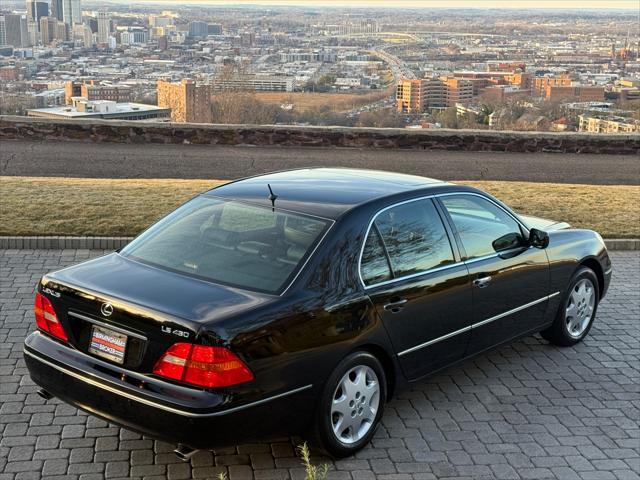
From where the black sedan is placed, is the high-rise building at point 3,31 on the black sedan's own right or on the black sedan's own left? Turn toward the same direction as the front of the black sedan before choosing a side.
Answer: on the black sedan's own left

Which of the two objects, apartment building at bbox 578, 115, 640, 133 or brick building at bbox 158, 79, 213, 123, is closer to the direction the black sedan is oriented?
the apartment building

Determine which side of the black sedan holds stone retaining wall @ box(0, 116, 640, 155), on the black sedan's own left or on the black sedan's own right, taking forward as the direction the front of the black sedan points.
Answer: on the black sedan's own left

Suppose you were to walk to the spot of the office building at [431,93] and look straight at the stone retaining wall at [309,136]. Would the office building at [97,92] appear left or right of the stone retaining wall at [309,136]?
right

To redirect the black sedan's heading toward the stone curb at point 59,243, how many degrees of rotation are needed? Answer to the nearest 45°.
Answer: approximately 90° to its left

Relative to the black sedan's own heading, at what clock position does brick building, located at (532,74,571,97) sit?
The brick building is roughly at 11 o'clock from the black sedan.

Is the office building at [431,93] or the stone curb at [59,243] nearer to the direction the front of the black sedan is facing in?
the office building

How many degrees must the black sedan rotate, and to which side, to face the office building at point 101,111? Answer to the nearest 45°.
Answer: approximately 45° to its left

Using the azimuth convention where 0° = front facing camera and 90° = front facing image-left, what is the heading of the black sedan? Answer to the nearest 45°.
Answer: approximately 225°
